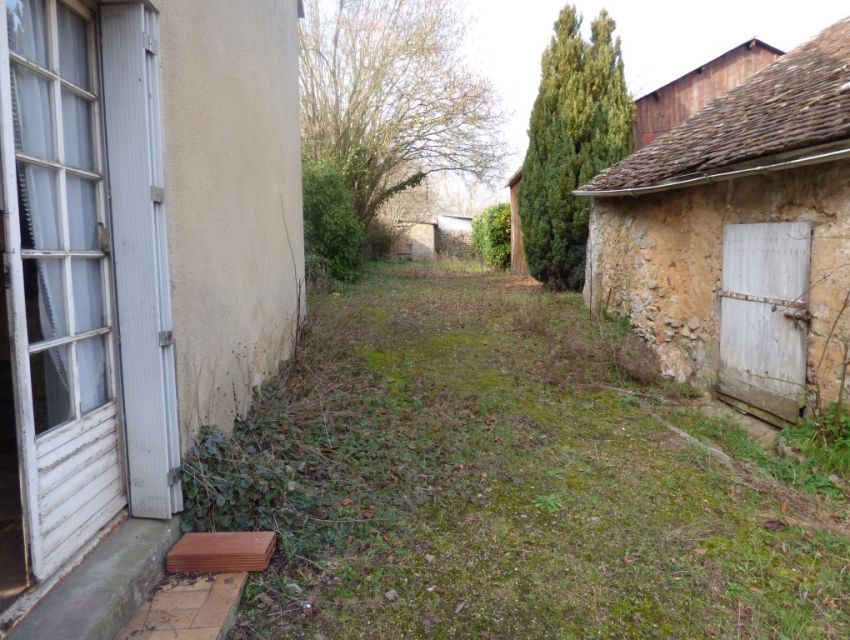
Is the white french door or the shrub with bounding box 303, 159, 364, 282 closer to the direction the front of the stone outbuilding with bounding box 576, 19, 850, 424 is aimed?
the white french door

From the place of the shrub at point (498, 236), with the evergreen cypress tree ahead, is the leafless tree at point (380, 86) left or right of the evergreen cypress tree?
right

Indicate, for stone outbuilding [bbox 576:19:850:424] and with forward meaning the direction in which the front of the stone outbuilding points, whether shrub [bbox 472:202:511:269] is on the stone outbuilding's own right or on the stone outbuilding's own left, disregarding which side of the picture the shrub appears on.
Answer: on the stone outbuilding's own right

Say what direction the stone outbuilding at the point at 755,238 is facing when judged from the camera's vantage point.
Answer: facing the viewer and to the left of the viewer

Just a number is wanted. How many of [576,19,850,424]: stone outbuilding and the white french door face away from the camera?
0

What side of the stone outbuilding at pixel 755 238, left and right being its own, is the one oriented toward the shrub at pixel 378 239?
right

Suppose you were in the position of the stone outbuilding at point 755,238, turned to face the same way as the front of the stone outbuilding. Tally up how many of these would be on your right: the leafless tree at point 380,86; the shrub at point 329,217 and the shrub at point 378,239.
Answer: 3

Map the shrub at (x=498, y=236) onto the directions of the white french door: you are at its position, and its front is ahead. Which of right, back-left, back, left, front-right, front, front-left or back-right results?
left

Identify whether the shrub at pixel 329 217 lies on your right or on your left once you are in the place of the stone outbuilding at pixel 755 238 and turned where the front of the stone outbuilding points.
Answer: on your right
